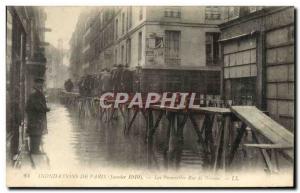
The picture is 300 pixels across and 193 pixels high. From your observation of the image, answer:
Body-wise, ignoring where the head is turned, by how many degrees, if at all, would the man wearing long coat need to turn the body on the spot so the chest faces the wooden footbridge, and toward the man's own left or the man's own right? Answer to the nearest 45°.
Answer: approximately 45° to the man's own left

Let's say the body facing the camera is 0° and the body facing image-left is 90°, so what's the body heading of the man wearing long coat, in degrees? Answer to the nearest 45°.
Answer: approximately 315°
